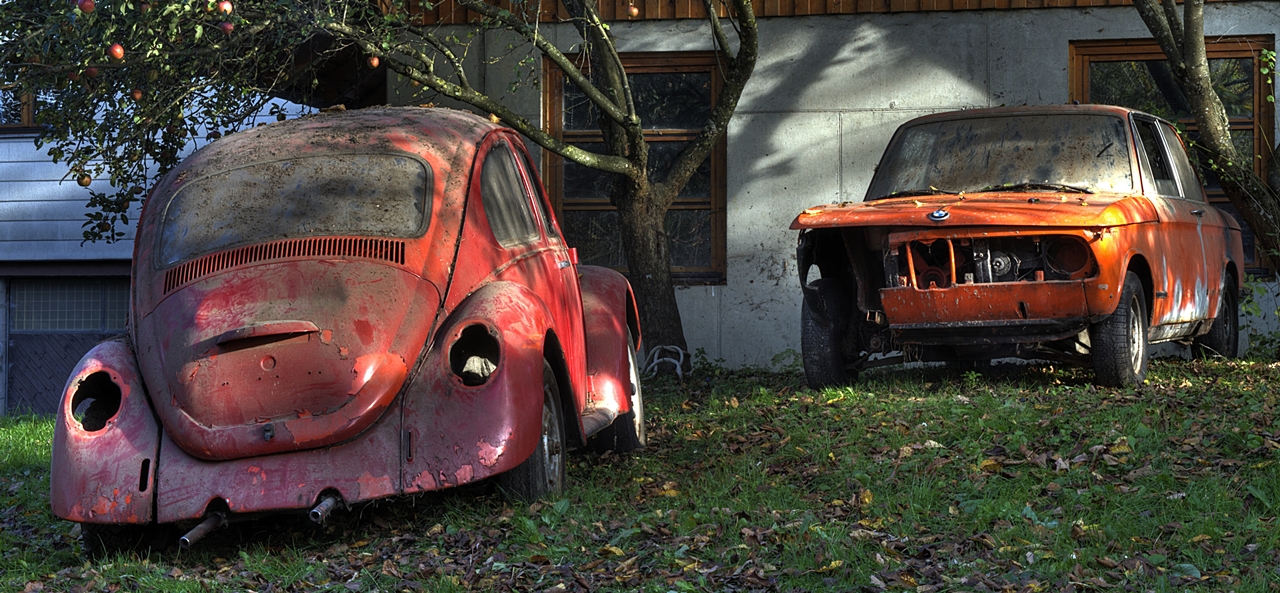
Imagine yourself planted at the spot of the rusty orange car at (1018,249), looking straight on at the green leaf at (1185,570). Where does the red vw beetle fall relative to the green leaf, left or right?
right

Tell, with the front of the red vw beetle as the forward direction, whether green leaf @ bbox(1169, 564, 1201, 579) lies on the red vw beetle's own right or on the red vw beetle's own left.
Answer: on the red vw beetle's own right

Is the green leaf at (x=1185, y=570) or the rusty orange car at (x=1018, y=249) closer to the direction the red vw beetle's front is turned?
the rusty orange car

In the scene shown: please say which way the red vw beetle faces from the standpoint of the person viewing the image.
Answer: facing away from the viewer and to the right of the viewer
